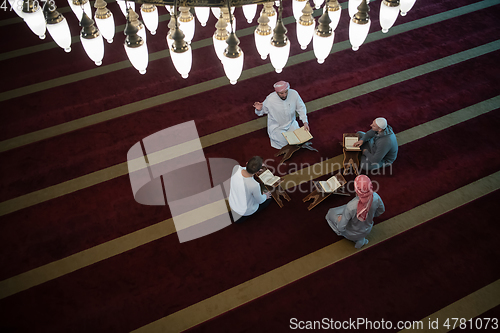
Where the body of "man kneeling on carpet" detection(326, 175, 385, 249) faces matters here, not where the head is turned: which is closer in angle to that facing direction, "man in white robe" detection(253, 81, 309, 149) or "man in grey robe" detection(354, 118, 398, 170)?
the man in white robe

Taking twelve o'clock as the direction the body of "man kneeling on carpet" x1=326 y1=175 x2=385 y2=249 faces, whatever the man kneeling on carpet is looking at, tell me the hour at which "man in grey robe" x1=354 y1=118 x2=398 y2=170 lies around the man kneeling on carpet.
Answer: The man in grey robe is roughly at 2 o'clock from the man kneeling on carpet.

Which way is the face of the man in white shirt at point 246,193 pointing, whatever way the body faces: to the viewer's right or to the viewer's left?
to the viewer's right

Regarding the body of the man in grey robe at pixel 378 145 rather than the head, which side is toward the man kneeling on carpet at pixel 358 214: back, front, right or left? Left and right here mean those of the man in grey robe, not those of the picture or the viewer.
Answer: left

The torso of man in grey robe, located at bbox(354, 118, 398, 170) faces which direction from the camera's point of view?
to the viewer's left

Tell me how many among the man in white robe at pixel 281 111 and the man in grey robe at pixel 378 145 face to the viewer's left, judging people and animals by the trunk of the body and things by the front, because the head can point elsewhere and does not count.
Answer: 1

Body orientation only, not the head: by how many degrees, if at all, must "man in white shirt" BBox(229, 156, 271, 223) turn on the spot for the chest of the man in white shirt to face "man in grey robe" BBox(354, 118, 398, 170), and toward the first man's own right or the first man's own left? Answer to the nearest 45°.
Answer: approximately 45° to the first man's own right

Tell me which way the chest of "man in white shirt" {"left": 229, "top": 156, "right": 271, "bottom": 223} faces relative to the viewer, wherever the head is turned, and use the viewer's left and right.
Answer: facing away from the viewer and to the right of the viewer

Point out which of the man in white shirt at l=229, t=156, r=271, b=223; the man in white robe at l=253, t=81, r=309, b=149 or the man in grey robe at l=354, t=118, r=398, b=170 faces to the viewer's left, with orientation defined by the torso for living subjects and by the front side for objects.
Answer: the man in grey robe

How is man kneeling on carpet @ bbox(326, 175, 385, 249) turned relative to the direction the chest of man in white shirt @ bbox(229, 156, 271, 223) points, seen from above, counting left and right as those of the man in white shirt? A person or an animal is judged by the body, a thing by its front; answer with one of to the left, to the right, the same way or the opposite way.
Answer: to the left

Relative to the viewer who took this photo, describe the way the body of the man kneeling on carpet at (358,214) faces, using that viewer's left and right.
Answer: facing away from the viewer and to the left of the viewer
